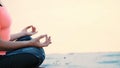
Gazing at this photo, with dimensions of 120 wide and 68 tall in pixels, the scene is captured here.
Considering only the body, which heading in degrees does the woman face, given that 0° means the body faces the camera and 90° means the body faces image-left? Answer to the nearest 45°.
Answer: approximately 270°
